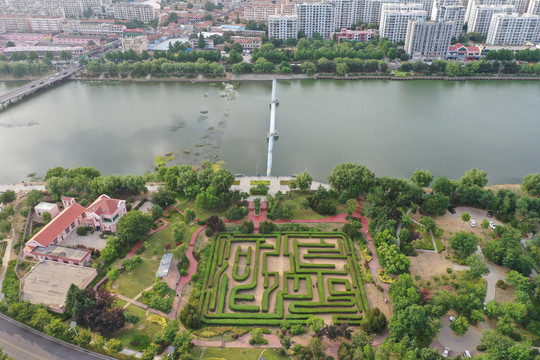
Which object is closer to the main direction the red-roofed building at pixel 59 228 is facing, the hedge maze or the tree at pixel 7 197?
the hedge maze

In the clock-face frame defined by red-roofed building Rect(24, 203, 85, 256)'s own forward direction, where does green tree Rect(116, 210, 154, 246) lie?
The green tree is roughly at 12 o'clock from the red-roofed building.

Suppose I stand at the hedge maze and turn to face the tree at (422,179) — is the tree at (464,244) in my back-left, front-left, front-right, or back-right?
front-right

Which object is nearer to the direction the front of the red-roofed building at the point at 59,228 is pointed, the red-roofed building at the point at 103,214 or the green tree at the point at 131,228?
the green tree

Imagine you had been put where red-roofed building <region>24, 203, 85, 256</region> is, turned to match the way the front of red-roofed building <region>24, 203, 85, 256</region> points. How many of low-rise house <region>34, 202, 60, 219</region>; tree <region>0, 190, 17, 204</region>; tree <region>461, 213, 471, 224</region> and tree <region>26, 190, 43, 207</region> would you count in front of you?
1

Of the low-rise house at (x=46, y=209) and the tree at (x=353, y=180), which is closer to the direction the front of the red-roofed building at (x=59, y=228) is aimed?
the tree

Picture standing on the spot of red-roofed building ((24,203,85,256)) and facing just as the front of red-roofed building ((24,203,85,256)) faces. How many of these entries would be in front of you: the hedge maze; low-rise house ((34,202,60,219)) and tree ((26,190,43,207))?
1

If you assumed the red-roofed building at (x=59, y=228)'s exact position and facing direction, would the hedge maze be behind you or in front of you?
in front

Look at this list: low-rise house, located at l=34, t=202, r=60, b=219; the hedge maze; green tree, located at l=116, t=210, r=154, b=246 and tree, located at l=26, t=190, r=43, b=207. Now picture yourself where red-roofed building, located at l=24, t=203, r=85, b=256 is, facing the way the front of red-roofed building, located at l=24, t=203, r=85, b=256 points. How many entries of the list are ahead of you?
2

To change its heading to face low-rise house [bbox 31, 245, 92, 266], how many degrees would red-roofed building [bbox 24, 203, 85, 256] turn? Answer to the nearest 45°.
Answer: approximately 45° to its right

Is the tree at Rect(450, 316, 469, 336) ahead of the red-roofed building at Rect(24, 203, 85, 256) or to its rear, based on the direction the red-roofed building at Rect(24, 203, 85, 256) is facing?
ahead

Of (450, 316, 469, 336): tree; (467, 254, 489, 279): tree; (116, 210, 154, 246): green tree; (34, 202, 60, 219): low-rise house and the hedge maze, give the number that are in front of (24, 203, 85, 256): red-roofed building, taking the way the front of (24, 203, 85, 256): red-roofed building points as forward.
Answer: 4

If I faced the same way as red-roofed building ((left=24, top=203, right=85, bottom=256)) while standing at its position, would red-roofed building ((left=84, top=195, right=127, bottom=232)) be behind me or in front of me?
in front

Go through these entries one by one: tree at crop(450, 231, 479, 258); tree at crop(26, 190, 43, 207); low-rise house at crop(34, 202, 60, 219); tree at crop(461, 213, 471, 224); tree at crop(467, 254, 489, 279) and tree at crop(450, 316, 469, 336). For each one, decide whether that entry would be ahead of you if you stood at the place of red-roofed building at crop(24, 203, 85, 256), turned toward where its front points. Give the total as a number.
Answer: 4

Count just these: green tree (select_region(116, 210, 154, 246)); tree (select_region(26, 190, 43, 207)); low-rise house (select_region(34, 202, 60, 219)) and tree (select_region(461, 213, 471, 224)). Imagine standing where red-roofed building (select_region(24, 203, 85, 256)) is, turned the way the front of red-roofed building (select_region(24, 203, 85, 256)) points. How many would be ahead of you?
2

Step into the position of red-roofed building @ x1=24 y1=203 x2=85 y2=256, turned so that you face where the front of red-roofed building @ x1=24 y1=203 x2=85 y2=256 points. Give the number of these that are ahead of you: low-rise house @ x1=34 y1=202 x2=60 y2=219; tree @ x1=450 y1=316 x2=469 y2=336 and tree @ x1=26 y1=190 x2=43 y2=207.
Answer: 1

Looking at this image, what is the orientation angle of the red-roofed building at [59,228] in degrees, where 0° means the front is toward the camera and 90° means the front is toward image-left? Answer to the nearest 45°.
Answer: approximately 315°

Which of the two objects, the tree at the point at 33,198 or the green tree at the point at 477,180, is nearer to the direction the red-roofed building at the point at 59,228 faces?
the green tree

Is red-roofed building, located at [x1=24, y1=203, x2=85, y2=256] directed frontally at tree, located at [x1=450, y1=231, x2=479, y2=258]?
yes

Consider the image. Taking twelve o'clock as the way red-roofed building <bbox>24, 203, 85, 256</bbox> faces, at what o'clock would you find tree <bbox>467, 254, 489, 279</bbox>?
The tree is roughly at 12 o'clock from the red-roofed building.

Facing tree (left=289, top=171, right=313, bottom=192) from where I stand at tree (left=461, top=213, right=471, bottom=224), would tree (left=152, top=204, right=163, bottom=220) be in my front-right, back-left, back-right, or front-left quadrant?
front-left

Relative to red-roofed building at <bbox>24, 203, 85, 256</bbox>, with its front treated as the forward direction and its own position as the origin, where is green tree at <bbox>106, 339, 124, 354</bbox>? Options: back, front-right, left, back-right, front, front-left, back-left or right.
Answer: front-right
